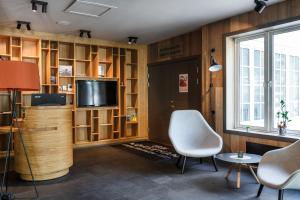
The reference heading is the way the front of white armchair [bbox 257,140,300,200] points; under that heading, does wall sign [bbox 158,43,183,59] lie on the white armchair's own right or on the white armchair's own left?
on the white armchair's own right

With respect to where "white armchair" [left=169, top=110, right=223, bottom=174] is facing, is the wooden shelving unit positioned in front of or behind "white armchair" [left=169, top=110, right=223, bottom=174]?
behind

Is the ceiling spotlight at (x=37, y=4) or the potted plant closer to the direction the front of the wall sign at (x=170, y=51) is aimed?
the ceiling spotlight

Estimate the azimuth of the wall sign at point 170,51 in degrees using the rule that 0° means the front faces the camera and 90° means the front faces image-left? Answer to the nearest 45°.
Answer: approximately 45°

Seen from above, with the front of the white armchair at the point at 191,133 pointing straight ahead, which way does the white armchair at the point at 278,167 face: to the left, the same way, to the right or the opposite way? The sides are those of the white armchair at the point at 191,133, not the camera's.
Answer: to the right

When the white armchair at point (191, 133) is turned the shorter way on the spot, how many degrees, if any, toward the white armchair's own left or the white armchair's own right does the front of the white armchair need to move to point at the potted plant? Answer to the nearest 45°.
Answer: approximately 45° to the white armchair's own left

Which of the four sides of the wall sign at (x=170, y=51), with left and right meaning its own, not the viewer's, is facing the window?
left

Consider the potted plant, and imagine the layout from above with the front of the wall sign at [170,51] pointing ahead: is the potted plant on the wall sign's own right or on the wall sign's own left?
on the wall sign's own left
